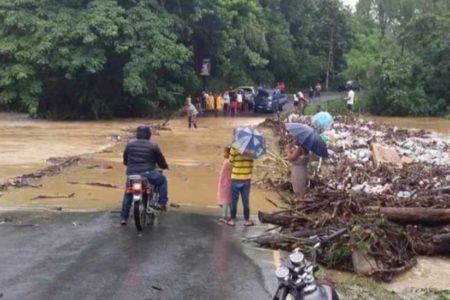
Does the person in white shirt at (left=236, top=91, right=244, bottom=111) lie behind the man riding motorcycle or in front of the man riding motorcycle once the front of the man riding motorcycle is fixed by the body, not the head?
in front

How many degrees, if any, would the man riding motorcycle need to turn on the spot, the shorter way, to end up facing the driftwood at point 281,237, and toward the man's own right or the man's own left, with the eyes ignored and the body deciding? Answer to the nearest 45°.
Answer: approximately 135° to the man's own right

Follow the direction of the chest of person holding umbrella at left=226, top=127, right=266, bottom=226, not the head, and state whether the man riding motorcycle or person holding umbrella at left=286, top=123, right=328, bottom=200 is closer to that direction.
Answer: the person holding umbrella

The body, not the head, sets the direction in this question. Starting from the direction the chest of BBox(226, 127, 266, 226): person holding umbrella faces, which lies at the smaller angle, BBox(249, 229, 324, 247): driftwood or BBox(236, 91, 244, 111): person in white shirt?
the person in white shirt

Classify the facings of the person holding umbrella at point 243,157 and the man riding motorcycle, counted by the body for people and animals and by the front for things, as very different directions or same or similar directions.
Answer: same or similar directions

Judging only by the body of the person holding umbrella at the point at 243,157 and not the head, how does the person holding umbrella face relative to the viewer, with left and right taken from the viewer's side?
facing away from the viewer

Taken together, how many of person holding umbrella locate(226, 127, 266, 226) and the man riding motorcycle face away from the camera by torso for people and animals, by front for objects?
2

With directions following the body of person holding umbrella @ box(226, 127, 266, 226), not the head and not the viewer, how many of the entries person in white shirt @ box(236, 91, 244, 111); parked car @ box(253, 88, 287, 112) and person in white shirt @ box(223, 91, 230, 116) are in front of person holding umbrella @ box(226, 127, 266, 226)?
3

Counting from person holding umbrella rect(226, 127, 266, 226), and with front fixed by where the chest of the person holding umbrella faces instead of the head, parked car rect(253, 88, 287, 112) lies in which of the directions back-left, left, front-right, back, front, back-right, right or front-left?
front

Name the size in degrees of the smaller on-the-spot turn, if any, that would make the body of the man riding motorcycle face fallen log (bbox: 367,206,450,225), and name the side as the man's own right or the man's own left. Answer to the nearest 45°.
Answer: approximately 90° to the man's own right

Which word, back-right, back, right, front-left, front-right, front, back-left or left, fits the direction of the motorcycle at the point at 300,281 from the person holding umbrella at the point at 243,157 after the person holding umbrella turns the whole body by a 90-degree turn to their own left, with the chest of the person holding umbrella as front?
left

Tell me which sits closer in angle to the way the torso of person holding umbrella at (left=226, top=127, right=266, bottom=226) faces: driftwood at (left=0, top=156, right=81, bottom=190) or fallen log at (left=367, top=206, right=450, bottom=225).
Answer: the driftwood

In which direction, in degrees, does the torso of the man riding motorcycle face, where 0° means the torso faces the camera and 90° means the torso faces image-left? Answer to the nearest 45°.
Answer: approximately 180°

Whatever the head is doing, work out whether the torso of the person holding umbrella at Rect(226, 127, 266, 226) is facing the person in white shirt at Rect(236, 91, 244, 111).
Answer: yes
